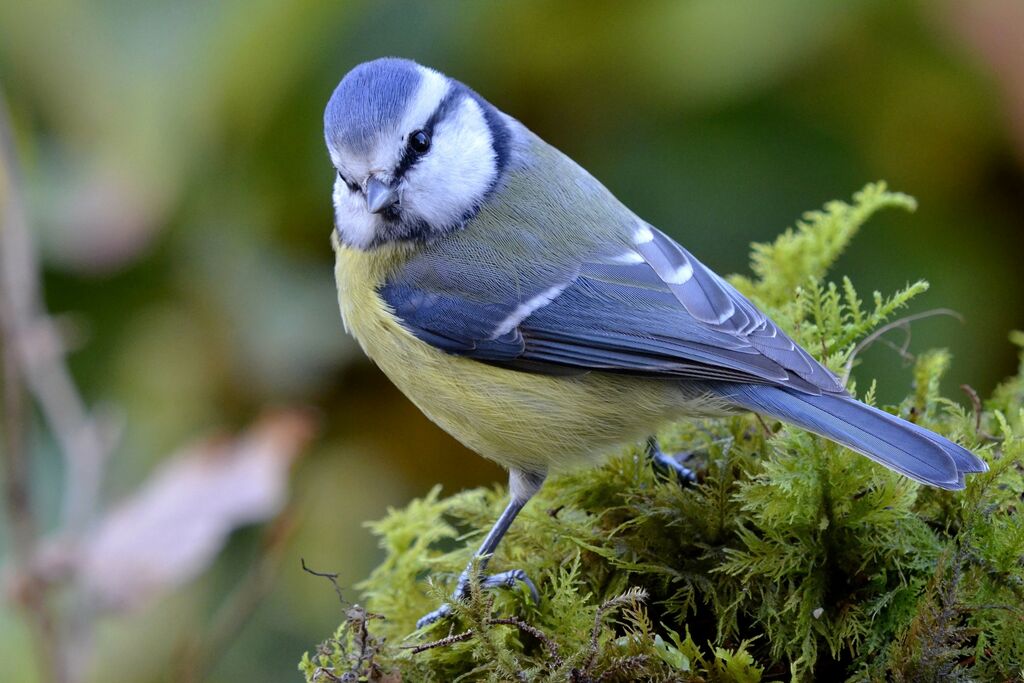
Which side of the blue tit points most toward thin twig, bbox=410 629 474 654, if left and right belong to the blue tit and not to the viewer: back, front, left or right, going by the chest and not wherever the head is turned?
front

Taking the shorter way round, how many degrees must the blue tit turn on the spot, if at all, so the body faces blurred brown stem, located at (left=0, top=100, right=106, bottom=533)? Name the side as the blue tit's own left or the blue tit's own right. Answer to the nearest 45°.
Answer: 0° — it already faces it

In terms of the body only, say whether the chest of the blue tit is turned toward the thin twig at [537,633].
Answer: no

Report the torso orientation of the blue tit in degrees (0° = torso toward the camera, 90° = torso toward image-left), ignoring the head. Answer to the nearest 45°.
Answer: approximately 90°
